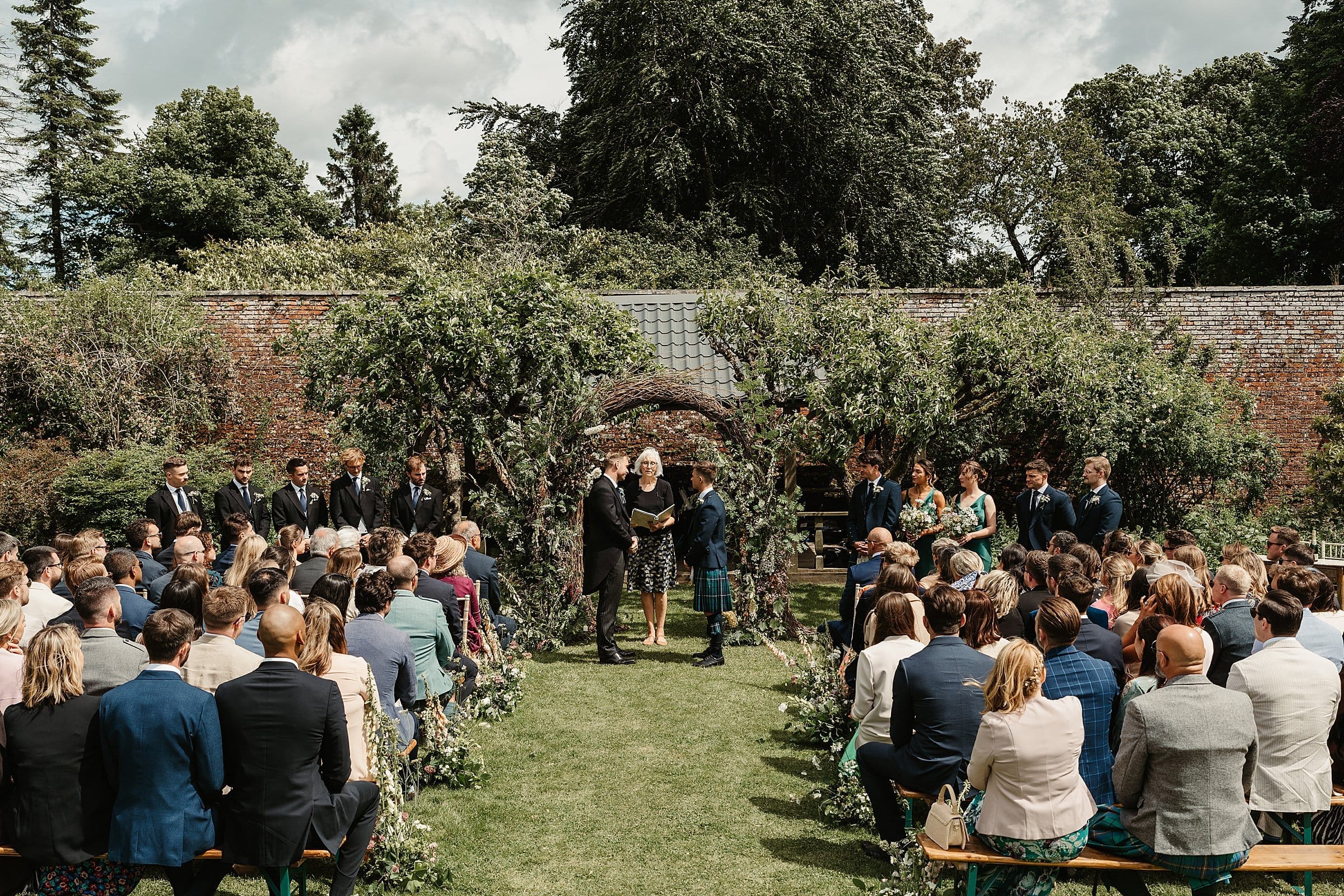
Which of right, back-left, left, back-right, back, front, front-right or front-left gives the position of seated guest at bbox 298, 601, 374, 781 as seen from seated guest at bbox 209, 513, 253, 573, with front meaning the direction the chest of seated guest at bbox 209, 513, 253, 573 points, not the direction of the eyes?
back-right

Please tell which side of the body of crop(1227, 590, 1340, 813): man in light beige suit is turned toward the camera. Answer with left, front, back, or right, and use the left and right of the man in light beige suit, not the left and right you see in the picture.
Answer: back

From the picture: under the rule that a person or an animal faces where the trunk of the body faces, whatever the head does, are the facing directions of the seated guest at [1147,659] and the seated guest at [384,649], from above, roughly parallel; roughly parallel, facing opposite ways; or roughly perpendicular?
roughly parallel

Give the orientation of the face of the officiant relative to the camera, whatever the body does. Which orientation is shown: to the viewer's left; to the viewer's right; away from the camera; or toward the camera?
toward the camera

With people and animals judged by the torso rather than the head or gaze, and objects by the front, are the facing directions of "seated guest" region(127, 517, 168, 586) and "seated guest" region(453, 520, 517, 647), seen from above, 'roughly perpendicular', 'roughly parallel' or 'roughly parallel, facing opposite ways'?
roughly parallel

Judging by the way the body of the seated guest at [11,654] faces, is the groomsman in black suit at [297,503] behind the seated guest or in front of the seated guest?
in front

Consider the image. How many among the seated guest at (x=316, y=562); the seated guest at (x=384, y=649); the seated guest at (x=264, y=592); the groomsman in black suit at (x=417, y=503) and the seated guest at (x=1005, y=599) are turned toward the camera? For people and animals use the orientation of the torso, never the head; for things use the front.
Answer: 1

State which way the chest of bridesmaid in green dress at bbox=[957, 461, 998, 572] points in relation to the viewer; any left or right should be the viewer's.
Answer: facing the viewer and to the left of the viewer

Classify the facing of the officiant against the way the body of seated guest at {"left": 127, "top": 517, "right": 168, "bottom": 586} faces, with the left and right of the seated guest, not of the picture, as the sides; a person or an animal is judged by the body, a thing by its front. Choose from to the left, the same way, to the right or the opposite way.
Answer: the opposite way

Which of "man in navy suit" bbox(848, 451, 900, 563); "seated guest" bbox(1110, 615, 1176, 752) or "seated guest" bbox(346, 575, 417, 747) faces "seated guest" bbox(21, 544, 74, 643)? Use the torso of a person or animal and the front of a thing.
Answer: the man in navy suit

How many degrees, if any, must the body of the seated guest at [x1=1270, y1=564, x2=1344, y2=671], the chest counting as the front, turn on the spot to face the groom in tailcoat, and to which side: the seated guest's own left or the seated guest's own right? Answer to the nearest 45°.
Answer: approximately 45° to the seated guest's own left

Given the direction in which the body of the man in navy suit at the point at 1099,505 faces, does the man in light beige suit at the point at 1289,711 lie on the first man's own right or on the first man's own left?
on the first man's own left

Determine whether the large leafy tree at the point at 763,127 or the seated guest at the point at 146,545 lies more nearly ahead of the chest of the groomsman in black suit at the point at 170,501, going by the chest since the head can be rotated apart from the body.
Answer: the seated guest

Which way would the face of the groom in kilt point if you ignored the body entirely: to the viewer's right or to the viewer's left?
to the viewer's left

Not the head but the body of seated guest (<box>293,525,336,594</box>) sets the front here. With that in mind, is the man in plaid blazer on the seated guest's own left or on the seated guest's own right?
on the seated guest's own right

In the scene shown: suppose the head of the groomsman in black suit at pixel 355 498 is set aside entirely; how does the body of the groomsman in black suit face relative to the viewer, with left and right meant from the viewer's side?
facing the viewer

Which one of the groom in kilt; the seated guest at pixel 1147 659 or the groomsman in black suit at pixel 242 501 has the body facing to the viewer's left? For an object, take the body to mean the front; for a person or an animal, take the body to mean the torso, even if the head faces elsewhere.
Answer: the groom in kilt

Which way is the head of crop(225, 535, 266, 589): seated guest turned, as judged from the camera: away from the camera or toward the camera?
away from the camera

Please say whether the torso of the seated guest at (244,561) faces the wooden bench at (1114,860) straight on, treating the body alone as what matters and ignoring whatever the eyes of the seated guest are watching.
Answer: no

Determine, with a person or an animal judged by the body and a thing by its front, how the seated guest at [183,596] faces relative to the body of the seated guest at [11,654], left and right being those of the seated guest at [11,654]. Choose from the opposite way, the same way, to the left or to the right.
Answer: the same way

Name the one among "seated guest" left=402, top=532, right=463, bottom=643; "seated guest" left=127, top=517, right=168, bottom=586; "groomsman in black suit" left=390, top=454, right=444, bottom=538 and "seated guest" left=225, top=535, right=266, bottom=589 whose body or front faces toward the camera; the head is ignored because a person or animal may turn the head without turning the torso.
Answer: the groomsman in black suit
